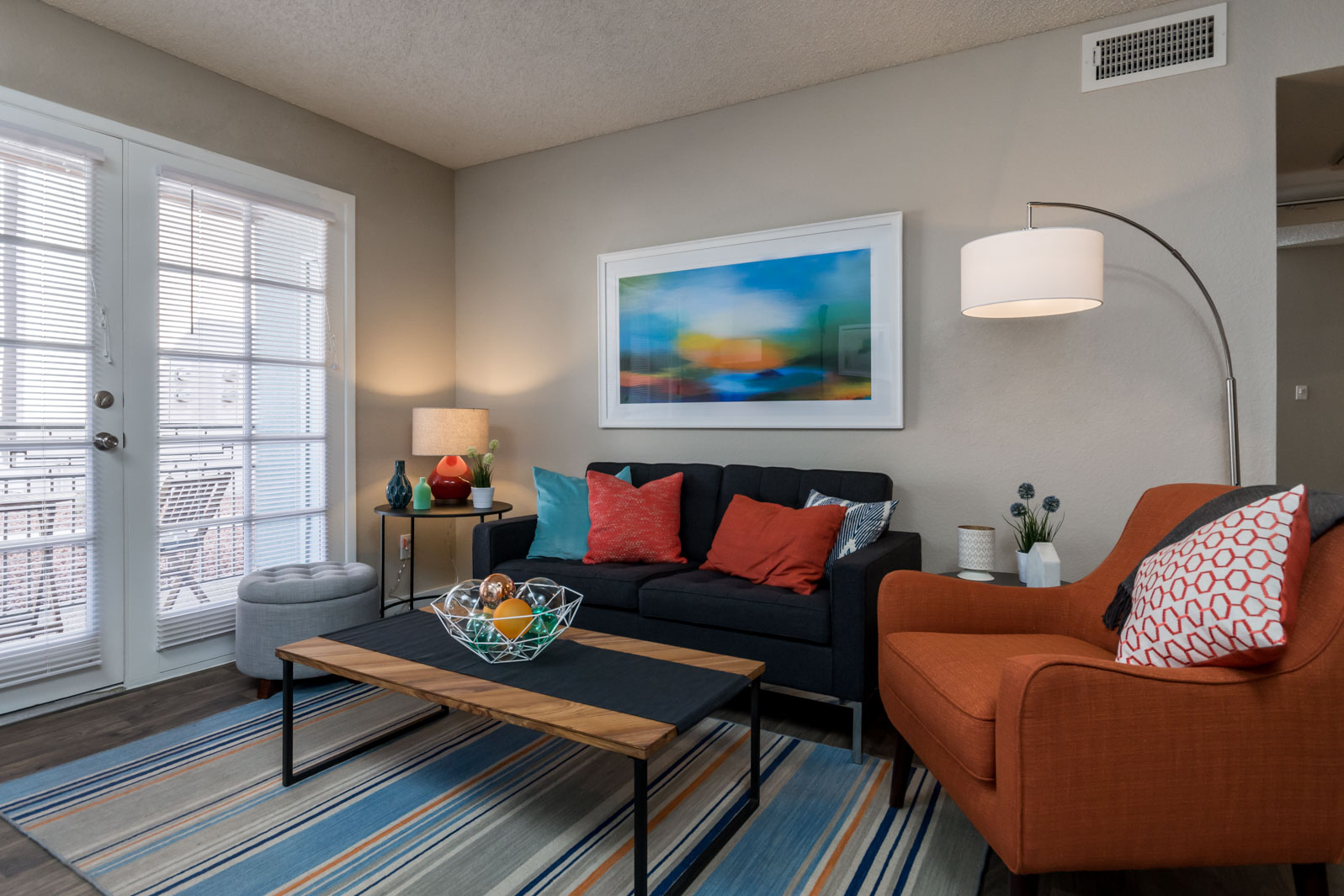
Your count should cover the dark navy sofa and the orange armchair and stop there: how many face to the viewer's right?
0

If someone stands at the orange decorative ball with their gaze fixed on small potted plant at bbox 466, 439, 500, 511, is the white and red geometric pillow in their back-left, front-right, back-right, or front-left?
back-right

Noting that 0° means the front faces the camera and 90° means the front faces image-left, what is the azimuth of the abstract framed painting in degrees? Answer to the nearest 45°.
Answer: approximately 45°

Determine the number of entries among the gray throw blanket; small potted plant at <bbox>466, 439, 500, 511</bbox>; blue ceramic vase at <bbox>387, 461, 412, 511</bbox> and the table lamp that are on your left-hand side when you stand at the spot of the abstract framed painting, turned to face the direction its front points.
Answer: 1

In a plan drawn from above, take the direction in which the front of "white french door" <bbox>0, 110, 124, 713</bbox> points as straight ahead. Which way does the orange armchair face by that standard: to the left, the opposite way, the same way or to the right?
the opposite way

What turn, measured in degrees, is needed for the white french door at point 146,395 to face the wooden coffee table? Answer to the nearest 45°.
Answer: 0° — it already faces it

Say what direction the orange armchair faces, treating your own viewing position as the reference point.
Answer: facing the viewer and to the left of the viewer

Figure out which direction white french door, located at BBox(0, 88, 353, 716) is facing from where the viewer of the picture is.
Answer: facing the viewer and to the right of the viewer

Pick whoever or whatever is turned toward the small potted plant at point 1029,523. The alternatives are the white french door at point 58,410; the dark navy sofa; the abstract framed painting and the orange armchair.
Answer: the white french door

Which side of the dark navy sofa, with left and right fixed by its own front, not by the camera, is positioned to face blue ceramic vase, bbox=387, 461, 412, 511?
right
